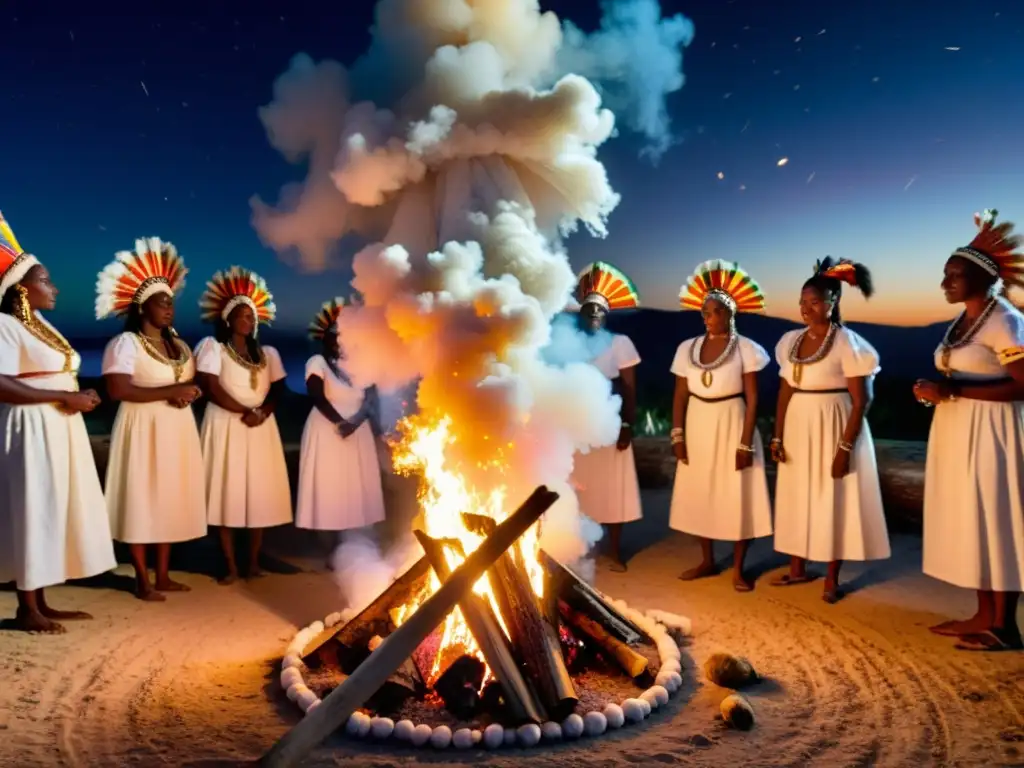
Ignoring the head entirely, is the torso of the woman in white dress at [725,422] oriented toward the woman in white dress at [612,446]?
no

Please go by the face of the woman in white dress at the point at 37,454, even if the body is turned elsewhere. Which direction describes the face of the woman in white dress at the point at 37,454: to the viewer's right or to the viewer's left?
to the viewer's right

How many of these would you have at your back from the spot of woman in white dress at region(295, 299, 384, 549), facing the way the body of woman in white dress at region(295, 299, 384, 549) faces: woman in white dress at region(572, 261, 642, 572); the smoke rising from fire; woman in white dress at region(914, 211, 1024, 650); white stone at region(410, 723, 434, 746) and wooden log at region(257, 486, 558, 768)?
0

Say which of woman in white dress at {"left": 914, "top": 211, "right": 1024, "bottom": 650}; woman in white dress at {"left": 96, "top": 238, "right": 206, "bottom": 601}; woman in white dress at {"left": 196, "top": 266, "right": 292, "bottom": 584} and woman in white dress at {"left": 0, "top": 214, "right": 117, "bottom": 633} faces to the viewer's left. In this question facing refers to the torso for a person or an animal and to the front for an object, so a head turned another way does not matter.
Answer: woman in white dress at {"left": 914, "top": 211, "right": 1024, "bottom": 650}

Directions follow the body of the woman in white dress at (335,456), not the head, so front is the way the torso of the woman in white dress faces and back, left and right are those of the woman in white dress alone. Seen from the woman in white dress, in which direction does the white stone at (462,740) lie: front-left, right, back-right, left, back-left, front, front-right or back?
front-right

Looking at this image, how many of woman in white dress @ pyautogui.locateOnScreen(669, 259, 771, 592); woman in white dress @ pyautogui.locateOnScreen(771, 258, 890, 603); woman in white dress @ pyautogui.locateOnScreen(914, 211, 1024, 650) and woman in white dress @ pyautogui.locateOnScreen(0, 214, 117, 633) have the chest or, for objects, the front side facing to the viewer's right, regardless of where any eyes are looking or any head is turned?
1

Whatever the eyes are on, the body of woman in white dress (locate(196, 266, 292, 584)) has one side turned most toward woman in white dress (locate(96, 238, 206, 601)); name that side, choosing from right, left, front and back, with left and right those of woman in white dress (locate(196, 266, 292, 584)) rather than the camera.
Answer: right

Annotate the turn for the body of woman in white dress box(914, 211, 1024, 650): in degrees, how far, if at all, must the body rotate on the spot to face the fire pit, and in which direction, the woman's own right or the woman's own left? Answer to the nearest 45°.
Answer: approximately 45° to the woman's own left

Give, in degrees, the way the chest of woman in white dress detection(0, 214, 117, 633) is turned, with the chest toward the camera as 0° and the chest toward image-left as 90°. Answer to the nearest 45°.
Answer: approximately 270°

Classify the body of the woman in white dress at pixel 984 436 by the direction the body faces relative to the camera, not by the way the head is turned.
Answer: to the viewer's left

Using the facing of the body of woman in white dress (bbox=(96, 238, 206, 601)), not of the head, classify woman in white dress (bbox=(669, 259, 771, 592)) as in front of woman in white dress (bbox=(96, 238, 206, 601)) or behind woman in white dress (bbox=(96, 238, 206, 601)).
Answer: in front

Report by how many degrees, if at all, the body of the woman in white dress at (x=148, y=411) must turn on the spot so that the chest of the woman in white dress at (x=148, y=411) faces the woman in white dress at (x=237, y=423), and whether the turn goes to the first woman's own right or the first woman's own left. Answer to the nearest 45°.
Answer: approximately 90° to the first woman's own left

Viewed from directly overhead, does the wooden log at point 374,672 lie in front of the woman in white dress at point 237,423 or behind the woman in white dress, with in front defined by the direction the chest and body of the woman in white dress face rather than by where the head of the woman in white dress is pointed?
in front

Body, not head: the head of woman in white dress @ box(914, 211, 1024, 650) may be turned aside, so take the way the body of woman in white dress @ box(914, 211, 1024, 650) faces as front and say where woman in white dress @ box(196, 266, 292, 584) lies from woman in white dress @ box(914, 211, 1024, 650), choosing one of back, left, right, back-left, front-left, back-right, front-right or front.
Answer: front
